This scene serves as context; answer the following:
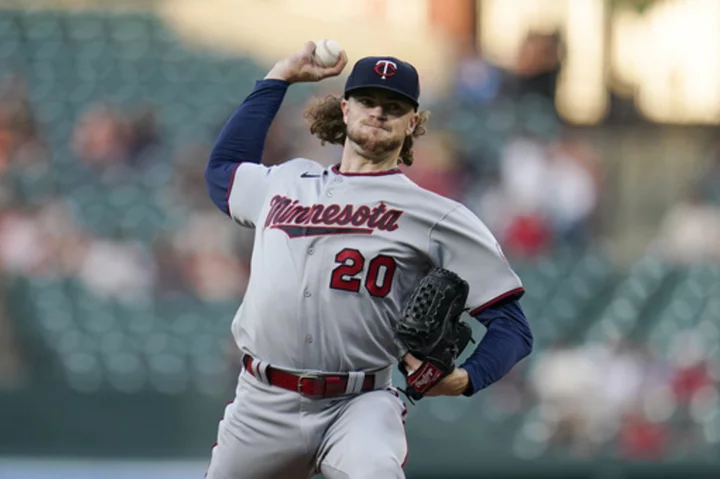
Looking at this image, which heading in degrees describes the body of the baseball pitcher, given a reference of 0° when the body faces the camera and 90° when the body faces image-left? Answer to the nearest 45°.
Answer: approximately 0°
